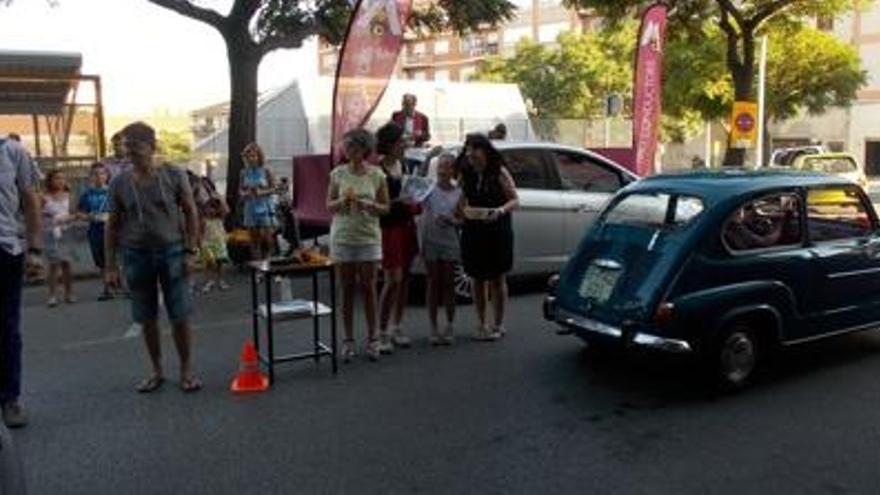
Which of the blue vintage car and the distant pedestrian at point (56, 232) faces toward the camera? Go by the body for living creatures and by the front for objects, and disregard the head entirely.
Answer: the distant pedestrian

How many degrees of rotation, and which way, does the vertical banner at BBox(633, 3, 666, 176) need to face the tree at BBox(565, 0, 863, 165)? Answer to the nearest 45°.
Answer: approximately 180°

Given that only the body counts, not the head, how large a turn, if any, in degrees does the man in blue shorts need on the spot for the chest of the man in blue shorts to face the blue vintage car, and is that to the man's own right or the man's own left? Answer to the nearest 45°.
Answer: approximately 90° to the man's own left

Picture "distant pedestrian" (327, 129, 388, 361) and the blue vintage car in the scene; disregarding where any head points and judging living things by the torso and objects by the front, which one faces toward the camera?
the distant pedestrian

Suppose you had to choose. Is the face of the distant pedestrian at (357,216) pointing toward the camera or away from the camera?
toward the camera

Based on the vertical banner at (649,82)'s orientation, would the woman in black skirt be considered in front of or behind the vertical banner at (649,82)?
in front

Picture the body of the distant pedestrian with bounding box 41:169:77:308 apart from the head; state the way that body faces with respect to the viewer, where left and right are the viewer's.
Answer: facing the viewer

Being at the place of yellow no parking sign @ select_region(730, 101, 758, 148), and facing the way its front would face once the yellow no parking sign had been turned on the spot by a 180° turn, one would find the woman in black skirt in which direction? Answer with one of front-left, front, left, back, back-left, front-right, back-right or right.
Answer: back

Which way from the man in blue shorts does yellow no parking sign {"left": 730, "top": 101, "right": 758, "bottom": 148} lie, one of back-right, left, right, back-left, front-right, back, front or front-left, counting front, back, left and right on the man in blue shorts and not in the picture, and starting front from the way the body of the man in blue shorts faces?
back-left

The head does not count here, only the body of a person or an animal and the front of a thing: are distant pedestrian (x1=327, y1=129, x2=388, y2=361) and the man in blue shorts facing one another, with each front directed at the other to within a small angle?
no

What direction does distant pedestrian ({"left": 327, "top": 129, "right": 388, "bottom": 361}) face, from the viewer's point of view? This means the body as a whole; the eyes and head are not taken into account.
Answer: toward the camera

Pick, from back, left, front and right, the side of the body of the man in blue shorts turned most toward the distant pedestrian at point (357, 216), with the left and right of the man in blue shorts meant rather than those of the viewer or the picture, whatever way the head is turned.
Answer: left

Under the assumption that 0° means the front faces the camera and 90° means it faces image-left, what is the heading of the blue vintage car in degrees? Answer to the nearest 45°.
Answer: approximately 225°

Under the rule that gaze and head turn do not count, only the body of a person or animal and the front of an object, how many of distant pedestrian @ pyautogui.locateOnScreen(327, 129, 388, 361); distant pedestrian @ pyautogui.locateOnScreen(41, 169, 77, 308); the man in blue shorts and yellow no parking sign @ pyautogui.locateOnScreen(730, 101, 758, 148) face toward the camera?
4

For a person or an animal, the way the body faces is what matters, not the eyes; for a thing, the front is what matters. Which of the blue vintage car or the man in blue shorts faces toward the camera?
the man in blue shorts

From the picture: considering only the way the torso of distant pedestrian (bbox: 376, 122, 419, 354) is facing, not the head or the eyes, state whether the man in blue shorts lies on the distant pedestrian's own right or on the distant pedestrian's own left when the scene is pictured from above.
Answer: on the distant pedestrian's own right

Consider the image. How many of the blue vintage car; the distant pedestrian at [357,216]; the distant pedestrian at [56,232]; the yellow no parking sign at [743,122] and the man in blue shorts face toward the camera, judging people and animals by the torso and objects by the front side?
4

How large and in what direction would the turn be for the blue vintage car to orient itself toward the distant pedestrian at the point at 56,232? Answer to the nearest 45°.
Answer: approximately 135° to its left

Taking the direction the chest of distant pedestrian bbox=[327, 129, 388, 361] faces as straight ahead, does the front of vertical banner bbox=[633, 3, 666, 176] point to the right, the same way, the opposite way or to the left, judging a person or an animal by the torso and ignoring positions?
the same way
